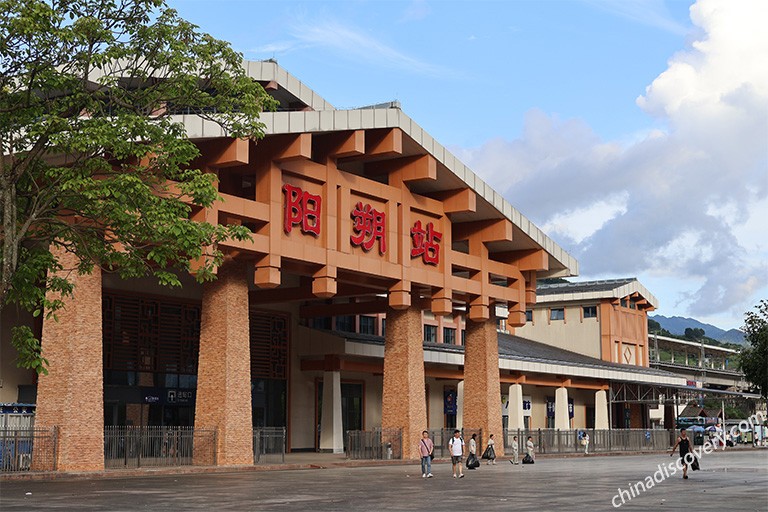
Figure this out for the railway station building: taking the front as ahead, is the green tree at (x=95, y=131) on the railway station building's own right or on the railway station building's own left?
on the railway station building's own right

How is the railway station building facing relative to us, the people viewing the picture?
facing the viewer and to the right of the viewer
